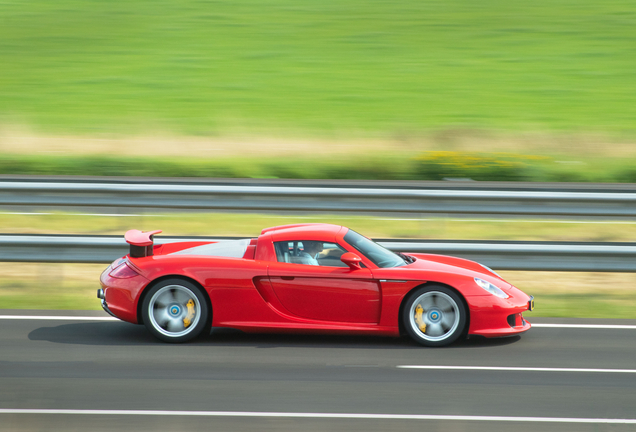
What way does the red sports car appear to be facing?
to the viewer's right

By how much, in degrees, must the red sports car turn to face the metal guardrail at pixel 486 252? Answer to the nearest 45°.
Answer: approximately 45° to its left

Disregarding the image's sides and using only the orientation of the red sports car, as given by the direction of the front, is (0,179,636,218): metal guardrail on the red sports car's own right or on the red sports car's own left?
on the red sports car's own left
